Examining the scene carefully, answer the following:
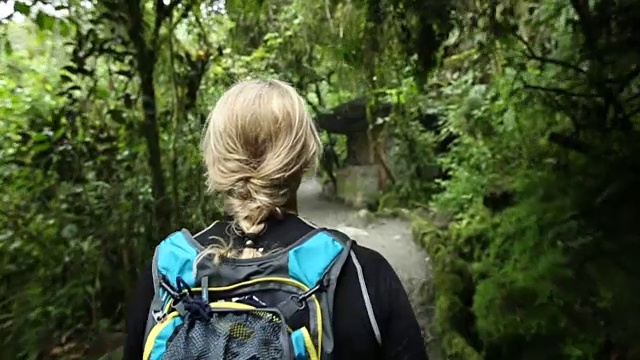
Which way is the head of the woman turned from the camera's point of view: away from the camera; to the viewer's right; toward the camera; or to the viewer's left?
away from the camera

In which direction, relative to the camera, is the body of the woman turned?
away from the camera

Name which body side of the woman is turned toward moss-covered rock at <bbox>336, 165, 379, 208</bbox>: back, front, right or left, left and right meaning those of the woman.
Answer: front
